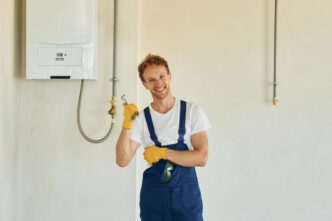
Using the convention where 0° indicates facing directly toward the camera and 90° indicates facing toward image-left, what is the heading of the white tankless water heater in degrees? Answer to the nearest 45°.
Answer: approximately 0°

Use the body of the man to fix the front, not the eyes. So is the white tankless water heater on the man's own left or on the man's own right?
on the man's own right

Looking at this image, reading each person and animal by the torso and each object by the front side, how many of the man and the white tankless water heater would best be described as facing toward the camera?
2

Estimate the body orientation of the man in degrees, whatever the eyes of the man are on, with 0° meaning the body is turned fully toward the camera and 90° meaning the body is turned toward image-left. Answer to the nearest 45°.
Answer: approximately 0°

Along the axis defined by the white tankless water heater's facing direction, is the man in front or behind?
in front
